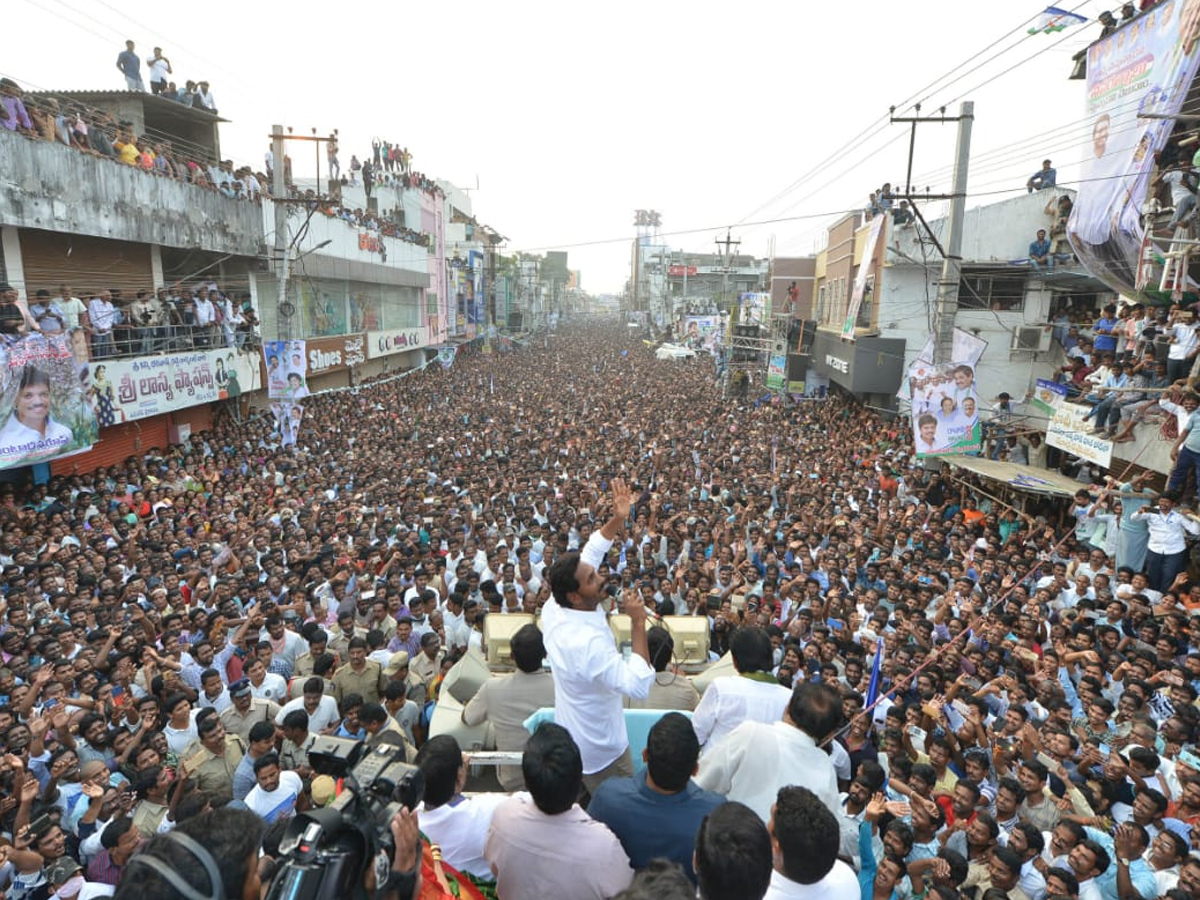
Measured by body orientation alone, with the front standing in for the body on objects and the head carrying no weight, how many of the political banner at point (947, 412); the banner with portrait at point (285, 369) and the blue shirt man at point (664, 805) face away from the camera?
1

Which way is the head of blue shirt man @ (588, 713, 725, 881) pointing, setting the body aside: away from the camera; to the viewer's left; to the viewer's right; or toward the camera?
away from the camera

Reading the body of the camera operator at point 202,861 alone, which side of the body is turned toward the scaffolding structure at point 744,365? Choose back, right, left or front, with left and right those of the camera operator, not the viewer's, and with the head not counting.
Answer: front

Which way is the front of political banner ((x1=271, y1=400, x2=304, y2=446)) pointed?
toward the camera

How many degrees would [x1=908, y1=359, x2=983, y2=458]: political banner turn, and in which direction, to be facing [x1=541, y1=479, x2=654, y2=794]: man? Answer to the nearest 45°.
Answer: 0° — it already faces them

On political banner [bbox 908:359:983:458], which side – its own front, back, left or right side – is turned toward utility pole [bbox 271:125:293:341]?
right

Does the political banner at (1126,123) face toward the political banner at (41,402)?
yes

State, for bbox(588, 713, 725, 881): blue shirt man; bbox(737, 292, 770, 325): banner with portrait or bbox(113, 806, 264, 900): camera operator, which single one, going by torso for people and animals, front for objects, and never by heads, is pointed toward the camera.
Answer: the banner with portrait

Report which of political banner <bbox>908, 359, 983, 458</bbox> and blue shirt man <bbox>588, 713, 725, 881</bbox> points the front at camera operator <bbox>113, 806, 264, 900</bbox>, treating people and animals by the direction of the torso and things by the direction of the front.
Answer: the political banner

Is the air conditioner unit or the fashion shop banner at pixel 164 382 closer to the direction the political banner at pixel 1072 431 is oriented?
the fashion shop banner

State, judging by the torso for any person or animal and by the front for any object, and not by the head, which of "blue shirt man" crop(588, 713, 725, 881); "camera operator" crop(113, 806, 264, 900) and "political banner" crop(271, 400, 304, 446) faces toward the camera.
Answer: the political banner

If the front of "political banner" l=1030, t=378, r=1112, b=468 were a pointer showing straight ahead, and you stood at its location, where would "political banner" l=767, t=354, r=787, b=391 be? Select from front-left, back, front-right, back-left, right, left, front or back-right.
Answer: right

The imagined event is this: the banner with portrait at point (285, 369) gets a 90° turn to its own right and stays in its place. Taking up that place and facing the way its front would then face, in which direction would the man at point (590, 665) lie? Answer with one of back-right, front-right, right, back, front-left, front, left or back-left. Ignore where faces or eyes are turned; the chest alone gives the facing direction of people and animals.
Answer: left

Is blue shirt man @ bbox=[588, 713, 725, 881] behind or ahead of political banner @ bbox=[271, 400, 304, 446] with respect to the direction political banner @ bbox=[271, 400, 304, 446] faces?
ahead

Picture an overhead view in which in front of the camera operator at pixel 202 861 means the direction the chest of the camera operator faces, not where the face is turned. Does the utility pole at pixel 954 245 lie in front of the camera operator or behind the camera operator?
in front

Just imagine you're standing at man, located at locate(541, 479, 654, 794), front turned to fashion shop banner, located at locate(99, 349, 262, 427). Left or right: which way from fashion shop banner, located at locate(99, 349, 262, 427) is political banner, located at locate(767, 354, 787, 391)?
right

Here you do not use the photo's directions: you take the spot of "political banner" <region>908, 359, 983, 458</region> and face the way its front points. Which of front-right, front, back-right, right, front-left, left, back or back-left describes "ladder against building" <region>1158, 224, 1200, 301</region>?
left

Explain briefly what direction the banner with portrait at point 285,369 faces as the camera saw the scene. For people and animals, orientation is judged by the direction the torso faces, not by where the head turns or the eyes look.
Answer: facing the viewer

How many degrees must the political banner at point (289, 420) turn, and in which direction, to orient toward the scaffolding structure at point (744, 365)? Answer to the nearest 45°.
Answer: approximately 135° to its left

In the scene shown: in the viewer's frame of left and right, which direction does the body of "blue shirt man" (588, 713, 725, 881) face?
facing away from the viewer
